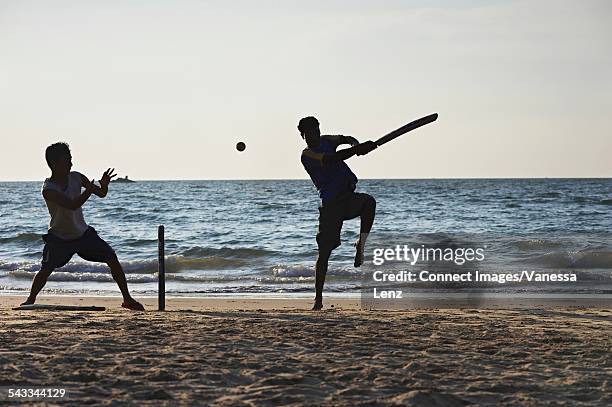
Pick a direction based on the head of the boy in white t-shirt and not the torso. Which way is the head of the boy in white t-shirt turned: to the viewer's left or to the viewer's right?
to the viewer's right

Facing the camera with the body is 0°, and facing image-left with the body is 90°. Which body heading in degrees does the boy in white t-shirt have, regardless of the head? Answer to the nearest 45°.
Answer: approximately 315°
